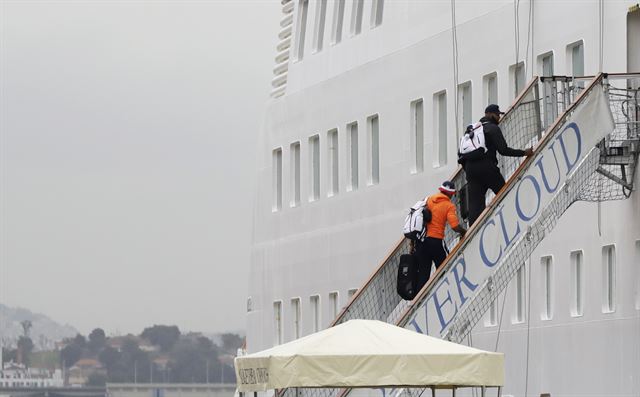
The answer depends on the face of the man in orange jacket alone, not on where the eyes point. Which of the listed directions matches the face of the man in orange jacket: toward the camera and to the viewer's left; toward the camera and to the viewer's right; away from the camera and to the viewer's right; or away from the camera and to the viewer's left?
away from the camera and to the viewer's right

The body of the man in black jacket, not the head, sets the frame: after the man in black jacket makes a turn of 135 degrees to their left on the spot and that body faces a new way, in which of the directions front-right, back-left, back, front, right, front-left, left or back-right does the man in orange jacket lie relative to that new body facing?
front

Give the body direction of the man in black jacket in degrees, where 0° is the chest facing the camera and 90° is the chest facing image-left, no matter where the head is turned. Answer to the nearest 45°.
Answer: approximately 270°
